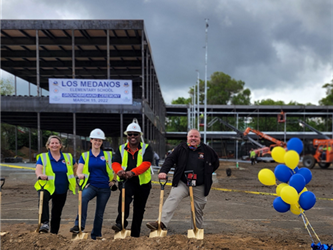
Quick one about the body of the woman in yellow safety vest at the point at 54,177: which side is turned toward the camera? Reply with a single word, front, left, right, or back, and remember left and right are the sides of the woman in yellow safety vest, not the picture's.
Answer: front

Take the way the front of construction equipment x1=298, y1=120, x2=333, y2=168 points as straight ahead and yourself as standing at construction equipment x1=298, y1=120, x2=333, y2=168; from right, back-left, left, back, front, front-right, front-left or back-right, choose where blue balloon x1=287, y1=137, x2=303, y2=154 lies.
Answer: left

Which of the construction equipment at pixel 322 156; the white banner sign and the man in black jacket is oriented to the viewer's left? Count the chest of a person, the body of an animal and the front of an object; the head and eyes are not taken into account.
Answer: the construction equipment

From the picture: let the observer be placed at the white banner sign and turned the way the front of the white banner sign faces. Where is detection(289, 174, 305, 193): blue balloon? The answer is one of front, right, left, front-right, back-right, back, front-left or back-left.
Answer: front

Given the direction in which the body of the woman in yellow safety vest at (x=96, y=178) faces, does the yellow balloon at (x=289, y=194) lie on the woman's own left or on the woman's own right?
on the woman's own left

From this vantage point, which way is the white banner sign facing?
toward the camera

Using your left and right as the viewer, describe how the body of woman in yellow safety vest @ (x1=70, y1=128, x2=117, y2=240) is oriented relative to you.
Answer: facing the viewer

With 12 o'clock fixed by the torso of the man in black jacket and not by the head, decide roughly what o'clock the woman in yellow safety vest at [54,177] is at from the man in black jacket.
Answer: The woman in yellow safety vest is roughly at 3 o'clock from the man in black jacket.
